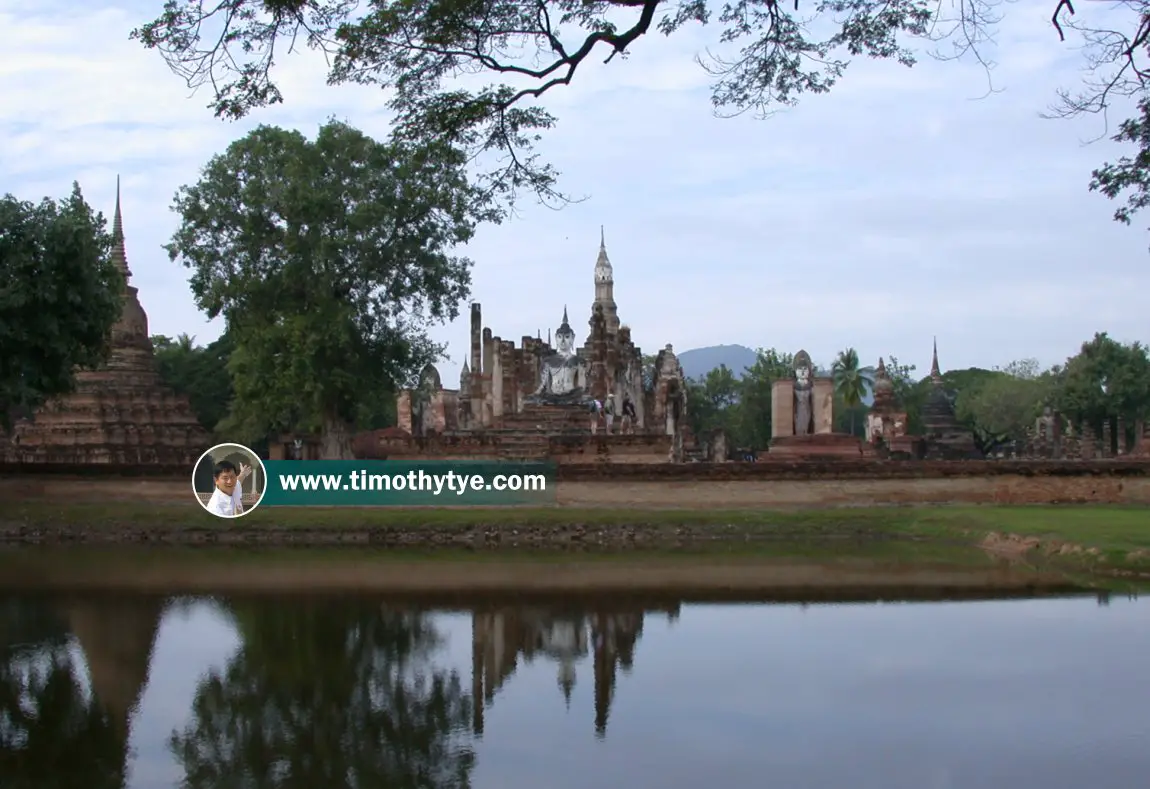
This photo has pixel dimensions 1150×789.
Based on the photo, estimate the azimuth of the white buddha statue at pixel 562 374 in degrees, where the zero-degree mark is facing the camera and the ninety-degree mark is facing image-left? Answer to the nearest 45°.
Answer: approximately 0°

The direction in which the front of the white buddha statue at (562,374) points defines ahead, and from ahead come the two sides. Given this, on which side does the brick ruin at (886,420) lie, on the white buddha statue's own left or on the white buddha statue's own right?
on the white buddha statue's own left

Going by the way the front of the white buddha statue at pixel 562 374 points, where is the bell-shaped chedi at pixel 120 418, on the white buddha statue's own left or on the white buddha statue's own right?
on the white buddha statue's own right

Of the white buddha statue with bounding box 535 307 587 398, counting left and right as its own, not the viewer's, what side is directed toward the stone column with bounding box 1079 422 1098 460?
left

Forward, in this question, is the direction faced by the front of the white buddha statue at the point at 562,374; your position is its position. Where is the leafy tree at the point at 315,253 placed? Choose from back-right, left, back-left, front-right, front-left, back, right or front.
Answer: front-right

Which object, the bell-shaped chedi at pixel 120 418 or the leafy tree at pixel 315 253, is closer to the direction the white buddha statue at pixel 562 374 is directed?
the leafy tree

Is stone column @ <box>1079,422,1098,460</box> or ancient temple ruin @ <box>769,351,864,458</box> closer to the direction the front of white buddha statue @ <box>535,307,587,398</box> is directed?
the ancient temple ruin

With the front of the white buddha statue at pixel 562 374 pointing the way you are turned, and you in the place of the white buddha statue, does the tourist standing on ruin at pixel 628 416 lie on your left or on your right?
on your left

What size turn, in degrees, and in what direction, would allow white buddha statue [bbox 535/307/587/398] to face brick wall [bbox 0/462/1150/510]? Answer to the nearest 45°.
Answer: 0° — it already faces it
